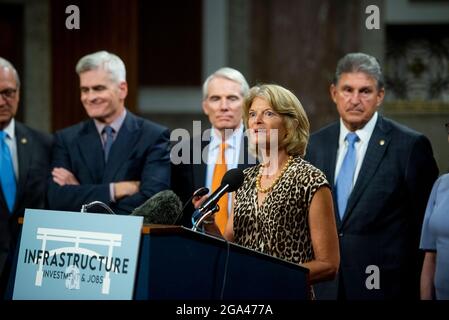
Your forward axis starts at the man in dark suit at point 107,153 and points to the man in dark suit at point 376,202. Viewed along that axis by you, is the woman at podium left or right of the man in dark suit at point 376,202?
right

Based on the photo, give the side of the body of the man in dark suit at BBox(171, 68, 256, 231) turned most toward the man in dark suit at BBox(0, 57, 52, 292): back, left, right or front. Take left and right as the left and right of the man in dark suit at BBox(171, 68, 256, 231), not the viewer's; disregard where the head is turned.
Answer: right

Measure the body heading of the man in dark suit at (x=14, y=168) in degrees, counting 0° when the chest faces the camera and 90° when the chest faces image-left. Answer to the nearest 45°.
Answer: approximately 0°

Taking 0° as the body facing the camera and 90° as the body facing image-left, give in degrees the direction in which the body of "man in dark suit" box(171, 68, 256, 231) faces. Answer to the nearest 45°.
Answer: approximately 0°

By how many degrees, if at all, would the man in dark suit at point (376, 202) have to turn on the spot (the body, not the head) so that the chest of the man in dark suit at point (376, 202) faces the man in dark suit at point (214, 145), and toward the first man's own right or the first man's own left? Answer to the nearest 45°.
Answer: approximately 45° to the first man's own right

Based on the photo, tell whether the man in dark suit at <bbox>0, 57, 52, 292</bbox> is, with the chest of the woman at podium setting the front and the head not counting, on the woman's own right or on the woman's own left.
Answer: on the woman's own right

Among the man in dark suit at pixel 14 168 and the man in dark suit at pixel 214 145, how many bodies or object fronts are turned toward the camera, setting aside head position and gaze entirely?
2

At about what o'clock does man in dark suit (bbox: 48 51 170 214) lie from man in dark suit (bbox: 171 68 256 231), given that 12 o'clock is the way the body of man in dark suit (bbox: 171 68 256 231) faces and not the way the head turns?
man in dark suit (bbox: 48 51 170 214) is roughly at 3 o'clock from man in dark suit (bbox: 171 68 256 231).

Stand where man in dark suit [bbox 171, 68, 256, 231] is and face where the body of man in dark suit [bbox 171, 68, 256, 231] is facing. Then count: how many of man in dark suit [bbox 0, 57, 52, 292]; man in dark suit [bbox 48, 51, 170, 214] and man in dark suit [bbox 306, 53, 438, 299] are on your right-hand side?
2

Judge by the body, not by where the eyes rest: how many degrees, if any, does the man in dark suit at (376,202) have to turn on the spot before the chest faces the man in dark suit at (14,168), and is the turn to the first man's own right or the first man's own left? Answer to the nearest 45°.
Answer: approximately 45° to the first man's own right

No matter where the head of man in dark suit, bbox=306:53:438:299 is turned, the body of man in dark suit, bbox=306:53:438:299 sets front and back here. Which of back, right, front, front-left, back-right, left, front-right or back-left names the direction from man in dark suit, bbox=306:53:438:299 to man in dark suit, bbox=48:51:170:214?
front-right
